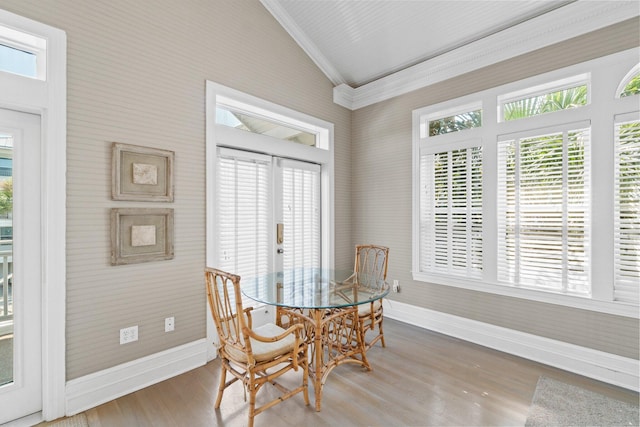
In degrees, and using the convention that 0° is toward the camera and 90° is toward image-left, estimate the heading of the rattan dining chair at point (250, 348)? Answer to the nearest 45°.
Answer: approximately 225°

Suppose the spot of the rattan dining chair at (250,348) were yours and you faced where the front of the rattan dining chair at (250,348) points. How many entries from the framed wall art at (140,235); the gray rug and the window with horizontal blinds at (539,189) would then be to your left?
1

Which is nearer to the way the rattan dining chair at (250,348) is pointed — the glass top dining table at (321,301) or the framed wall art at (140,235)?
the glass top dining table

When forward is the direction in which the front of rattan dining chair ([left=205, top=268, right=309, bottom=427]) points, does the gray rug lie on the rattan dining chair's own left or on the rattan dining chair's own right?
on the rattan dining chair's own right

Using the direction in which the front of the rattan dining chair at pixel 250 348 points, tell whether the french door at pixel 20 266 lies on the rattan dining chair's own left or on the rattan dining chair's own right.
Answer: on the rattan dining chair's own left

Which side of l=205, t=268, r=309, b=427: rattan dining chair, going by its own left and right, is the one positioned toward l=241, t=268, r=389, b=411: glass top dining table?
front

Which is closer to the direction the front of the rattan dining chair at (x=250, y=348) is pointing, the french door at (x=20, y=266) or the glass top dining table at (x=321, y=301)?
the glass top dining table

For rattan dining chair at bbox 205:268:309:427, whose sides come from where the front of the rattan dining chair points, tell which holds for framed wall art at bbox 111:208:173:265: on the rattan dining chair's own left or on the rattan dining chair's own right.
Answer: on the rattan dining chair's own left

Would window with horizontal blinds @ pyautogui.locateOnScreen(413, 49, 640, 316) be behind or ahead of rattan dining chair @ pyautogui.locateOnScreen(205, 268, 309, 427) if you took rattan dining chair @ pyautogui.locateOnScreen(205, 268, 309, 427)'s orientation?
ahead
